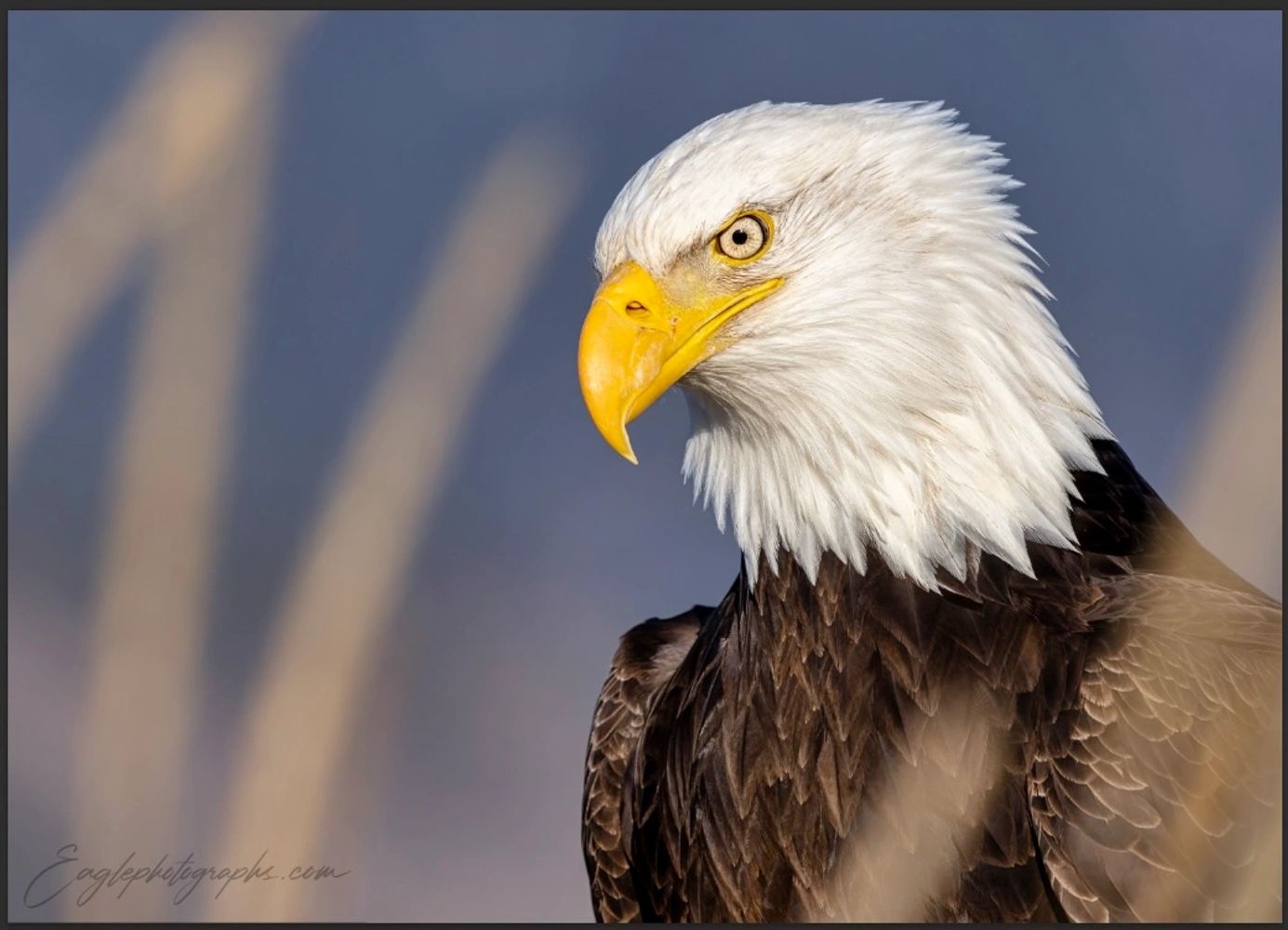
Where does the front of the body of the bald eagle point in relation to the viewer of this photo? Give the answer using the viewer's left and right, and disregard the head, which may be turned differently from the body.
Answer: facing the viewer and to the left of the viewer

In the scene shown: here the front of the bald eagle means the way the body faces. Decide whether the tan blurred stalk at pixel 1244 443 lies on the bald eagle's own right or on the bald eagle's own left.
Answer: on the bald eagle's own left
